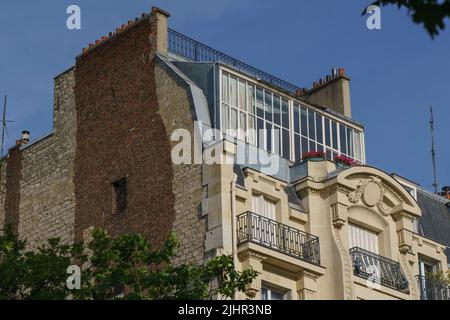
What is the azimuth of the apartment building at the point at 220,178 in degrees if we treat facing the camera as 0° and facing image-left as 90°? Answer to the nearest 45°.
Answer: approximately 315°
